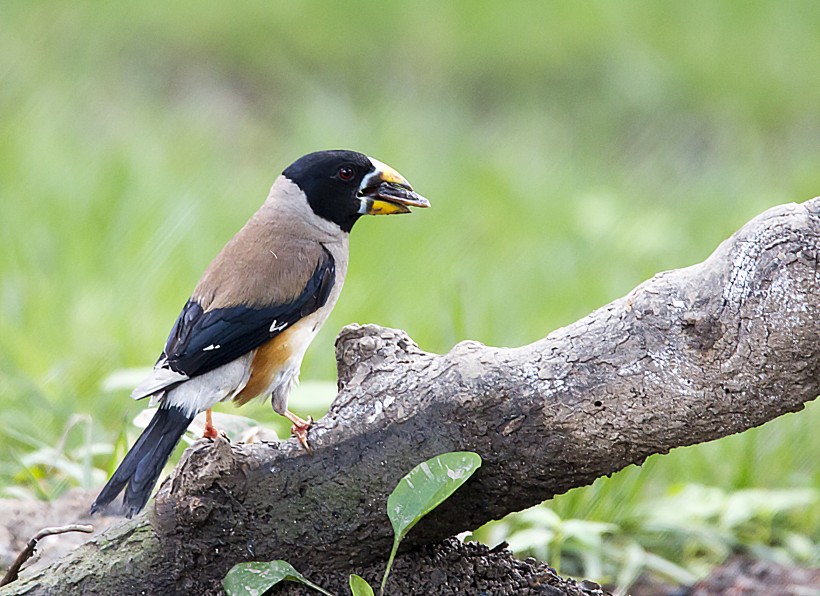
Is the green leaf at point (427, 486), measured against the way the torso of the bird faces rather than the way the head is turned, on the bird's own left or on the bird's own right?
on the bird's own right

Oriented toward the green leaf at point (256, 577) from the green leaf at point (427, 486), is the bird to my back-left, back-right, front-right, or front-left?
front-right

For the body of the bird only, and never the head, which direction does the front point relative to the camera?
to the viewer's right

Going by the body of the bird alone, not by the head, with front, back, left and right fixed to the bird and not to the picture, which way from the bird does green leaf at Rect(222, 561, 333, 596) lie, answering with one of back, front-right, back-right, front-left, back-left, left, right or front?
right
